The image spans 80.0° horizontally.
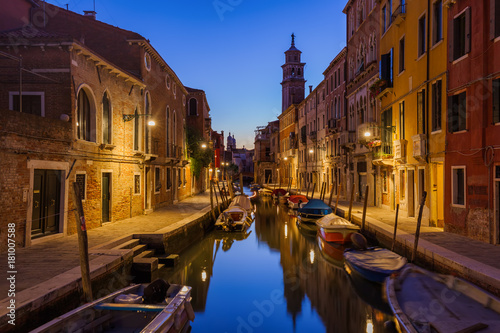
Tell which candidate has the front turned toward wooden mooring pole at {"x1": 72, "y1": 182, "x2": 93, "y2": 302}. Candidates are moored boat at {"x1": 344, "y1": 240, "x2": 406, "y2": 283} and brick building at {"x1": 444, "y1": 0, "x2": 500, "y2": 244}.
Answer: the brick building

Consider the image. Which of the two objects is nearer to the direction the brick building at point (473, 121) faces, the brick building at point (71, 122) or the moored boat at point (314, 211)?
the brick building

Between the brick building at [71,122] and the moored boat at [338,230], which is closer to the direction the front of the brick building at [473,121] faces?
the brick building

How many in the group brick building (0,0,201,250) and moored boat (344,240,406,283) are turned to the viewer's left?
0

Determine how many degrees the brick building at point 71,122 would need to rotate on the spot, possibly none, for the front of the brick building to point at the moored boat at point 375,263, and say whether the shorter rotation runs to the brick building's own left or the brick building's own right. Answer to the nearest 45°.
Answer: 0° — it already faces it

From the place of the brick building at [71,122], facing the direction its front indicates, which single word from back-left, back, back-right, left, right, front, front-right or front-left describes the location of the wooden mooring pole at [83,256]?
front-right

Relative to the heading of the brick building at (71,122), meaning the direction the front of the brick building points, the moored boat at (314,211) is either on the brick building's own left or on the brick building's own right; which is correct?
on the brick building's own left

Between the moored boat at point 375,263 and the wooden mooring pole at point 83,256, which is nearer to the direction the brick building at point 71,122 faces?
the moored boat

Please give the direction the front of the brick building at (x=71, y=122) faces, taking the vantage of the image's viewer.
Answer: facing the viewer and to the right of the viewer

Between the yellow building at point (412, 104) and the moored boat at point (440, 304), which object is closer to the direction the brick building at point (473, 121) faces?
the moored boat

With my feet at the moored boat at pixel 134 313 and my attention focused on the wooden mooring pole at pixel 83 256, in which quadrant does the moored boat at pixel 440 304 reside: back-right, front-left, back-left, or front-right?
back-right

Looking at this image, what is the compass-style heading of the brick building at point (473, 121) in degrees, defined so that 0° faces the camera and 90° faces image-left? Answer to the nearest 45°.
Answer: approximately 45°

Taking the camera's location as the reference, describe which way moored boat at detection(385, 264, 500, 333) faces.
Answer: facing away from the viewer and to the left of the viewer
